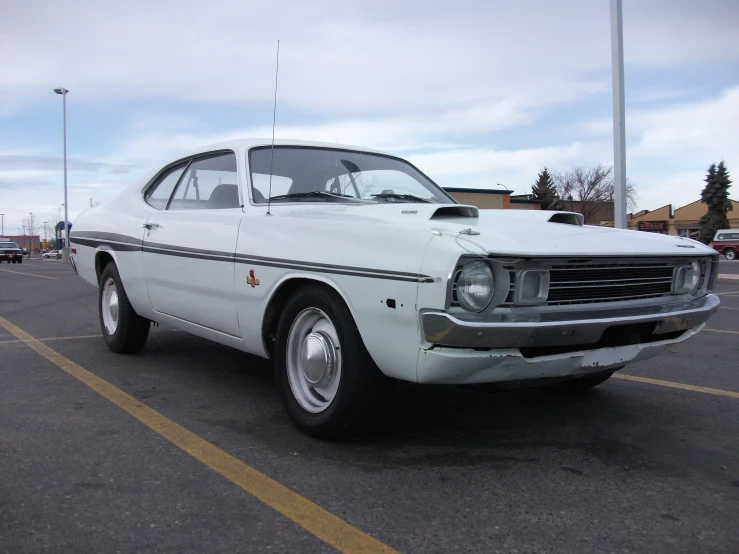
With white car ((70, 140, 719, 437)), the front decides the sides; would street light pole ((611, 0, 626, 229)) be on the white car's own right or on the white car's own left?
on the white car's own left

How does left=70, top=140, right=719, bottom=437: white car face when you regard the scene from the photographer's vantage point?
facing the viewer and to the right of the viewer

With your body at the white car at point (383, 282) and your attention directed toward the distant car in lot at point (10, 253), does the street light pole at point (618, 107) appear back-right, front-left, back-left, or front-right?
front-right

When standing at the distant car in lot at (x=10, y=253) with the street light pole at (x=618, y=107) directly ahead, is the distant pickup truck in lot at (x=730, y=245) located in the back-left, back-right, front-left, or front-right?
front-left

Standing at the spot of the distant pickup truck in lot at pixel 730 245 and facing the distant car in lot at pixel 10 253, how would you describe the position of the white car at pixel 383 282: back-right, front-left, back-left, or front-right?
front-left

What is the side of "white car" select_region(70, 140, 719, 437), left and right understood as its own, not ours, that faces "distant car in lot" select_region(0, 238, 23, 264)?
back

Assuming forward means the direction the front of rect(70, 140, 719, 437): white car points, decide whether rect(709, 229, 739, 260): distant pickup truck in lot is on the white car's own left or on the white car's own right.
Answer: on the white car's own left

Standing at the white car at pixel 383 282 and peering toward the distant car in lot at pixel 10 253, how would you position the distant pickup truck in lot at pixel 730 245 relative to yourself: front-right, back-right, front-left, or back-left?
front-right
